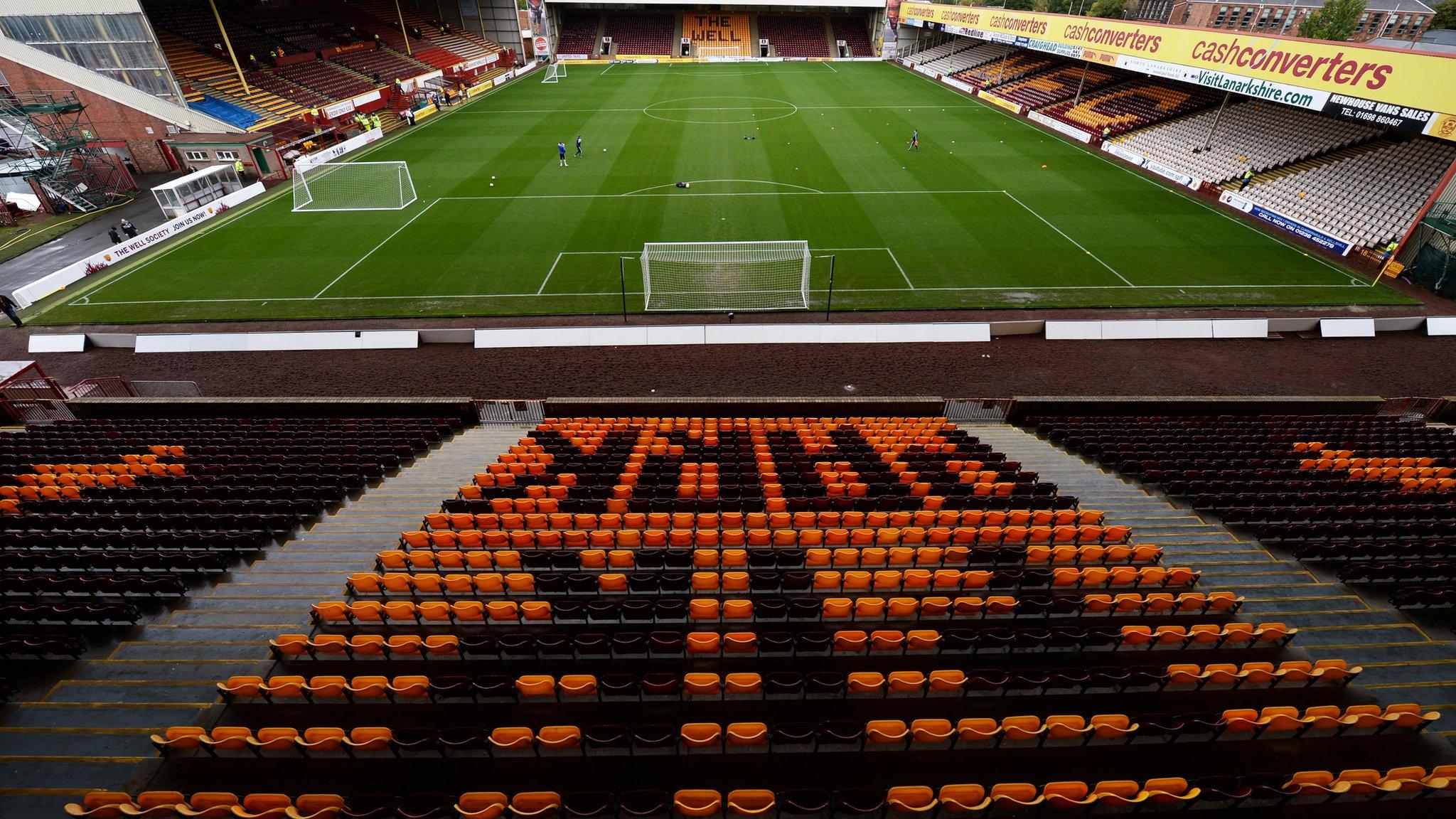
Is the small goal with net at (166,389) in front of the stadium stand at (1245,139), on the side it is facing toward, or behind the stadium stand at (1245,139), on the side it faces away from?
in front

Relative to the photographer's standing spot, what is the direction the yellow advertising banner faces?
facing the viewer and to the left of the viewer

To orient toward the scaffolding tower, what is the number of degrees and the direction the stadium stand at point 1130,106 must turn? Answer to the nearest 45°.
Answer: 0° — it already faces it

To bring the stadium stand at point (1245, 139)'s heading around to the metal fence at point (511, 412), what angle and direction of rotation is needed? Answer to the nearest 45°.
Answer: approximately 45° to its left

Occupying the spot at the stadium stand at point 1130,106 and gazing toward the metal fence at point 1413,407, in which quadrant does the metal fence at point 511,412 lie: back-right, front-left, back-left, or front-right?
front-right

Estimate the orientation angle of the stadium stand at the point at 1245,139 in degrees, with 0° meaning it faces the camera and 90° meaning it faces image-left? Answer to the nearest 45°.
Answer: approximately 45°

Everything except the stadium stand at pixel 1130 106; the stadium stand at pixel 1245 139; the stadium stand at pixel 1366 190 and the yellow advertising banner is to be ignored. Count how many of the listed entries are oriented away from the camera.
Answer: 0

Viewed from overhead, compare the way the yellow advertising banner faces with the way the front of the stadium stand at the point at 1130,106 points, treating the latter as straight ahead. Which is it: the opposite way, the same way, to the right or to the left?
the same way

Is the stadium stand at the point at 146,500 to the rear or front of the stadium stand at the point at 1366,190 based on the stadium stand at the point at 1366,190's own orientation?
to the front

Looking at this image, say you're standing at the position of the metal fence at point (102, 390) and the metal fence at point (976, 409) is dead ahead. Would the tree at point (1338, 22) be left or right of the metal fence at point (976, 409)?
left

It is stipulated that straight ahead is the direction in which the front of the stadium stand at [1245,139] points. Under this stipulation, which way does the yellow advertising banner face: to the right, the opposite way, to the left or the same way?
the same way

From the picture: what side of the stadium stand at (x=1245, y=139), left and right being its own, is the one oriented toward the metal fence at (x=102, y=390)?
front

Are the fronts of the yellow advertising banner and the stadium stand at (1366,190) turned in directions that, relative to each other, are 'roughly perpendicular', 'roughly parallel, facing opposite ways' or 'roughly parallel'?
roughly parallel

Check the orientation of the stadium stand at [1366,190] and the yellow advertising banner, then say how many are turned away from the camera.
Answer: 0
